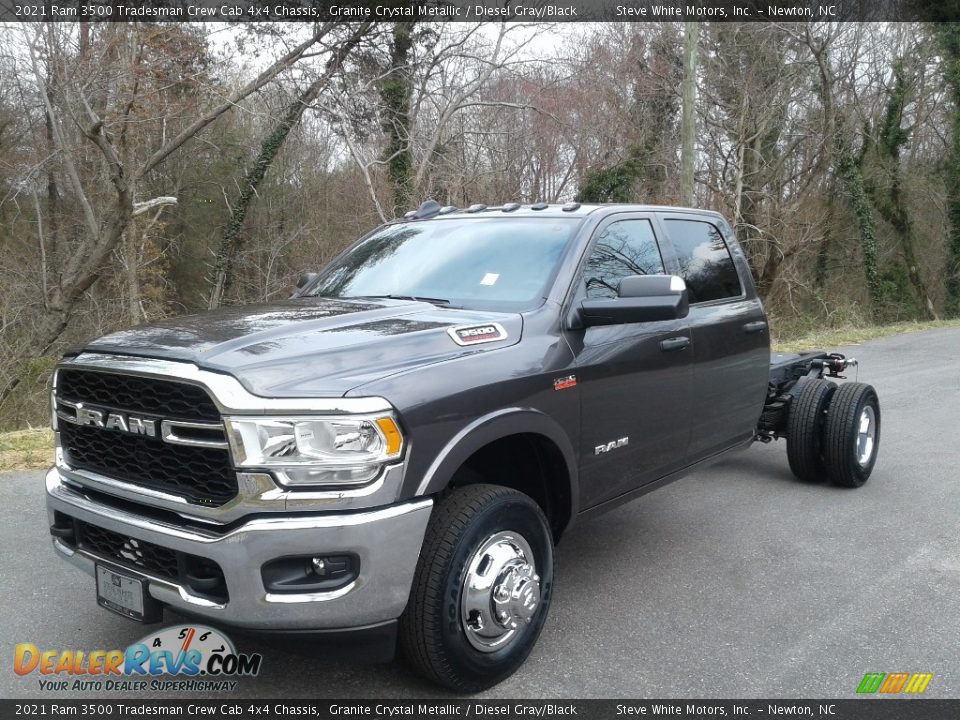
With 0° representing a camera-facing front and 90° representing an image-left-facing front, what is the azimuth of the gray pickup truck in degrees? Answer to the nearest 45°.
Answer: approximately 45°

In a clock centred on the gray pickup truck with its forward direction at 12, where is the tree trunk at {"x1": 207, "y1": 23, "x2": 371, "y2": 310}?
The tree trunk is roughly at 4 o'clock from the gray pickup truck.

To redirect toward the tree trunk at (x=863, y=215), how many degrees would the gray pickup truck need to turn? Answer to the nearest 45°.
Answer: approximately 180°

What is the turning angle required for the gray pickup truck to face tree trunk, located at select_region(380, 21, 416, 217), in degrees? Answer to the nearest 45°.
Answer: approximately 135° to its right

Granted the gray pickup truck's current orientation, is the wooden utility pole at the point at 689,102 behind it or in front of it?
behind

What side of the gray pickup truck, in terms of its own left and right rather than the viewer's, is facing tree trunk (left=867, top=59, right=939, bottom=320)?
back
